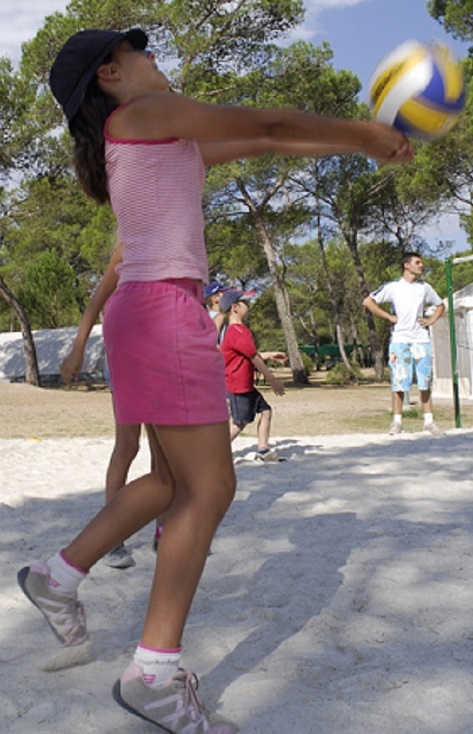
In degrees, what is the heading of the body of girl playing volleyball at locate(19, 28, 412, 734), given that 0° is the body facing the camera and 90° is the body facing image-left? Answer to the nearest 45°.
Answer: approximately 270°

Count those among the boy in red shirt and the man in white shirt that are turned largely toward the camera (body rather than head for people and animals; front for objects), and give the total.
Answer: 1

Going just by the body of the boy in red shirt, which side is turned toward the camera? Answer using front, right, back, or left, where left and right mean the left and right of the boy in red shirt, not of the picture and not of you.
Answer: right

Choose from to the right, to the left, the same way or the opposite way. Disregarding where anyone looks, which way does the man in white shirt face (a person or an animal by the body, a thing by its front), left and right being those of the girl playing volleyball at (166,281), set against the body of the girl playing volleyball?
to the right

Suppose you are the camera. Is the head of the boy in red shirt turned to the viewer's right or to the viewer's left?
to the viewer's right

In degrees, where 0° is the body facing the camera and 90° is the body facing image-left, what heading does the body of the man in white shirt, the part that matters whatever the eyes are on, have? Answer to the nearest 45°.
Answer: approximately 0°

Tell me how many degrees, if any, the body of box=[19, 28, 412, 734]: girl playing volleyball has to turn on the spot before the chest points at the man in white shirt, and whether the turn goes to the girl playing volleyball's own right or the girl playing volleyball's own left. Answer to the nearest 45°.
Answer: approximately 90° to the girl playing volleyball's own left
